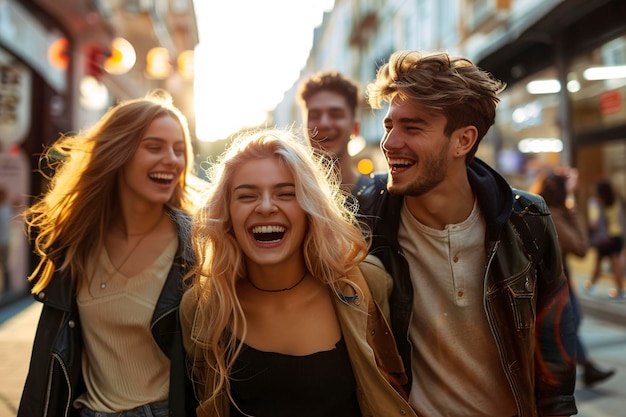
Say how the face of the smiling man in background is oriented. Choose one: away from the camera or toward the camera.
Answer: toward the camera

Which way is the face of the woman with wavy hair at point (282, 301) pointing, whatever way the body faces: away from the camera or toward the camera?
toward the camera

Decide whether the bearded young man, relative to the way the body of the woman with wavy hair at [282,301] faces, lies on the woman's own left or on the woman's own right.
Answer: on the woman's own left

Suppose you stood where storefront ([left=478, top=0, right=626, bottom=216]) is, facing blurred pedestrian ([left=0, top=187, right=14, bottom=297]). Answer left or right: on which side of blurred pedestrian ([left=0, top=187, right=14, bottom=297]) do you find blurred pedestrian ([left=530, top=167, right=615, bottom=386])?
left

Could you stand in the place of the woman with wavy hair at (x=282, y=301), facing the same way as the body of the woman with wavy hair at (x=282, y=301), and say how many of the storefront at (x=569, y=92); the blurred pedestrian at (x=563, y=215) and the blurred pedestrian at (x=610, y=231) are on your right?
0

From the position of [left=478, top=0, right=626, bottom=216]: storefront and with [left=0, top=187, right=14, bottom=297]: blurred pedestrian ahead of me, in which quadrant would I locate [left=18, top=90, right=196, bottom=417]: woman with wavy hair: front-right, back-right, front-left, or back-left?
front-left

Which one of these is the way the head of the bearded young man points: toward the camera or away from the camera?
toward the camera

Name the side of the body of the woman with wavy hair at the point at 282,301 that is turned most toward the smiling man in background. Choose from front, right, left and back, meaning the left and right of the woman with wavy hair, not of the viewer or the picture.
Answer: back

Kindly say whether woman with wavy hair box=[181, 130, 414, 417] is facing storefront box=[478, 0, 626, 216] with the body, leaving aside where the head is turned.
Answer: no

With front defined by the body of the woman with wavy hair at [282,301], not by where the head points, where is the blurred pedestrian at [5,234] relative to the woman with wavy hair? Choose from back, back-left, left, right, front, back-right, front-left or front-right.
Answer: back-right

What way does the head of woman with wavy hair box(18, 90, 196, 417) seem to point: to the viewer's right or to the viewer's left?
to the viewer's right

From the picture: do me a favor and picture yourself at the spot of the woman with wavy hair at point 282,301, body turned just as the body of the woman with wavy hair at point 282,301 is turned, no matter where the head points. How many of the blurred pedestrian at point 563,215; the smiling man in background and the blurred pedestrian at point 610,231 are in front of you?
0

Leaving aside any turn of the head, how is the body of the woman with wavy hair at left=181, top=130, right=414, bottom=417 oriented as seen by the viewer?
toward the camera

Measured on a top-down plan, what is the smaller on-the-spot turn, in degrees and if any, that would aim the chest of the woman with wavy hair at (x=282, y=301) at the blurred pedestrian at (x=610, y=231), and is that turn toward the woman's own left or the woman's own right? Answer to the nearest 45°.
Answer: approximately 135° to the woman's own left
